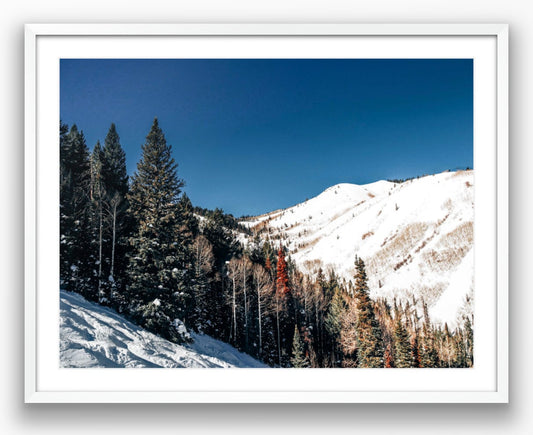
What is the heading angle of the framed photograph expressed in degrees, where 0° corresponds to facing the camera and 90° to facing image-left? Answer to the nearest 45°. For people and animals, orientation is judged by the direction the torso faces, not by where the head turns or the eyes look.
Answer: approximately 0°
